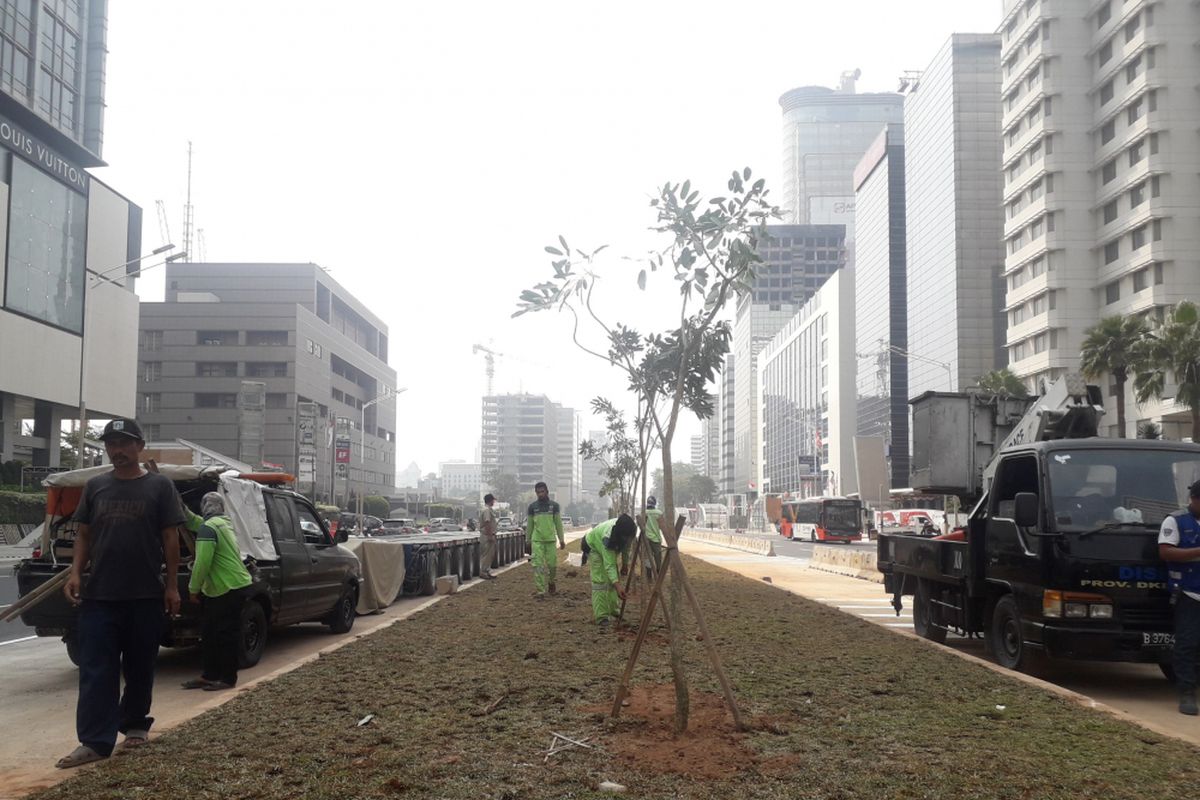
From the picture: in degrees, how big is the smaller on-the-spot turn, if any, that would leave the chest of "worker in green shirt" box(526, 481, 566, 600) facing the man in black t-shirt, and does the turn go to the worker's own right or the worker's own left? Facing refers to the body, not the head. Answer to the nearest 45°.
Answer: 0° — they already face them

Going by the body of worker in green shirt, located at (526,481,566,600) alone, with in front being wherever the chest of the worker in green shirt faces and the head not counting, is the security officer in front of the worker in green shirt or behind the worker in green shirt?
in front

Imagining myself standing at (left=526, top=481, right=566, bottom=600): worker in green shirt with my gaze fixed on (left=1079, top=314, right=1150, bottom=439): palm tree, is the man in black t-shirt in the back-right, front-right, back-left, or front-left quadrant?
back-right

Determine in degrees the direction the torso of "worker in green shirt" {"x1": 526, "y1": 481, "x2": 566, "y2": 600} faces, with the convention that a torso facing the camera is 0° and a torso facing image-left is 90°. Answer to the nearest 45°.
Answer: approximately 0°

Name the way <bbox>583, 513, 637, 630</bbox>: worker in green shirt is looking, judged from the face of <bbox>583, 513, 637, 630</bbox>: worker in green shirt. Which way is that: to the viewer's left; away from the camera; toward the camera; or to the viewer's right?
to the viewer's right

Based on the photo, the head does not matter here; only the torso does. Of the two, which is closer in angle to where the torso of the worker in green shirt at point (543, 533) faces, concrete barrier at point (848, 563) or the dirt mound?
the dirt mound

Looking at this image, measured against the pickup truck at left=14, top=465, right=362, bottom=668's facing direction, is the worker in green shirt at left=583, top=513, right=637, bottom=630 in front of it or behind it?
in front

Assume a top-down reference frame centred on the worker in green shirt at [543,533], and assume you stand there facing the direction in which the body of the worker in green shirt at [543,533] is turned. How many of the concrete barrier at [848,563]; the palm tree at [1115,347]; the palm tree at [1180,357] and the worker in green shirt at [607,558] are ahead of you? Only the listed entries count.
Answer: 1

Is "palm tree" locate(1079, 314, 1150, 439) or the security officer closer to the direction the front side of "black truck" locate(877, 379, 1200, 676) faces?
the security officer
